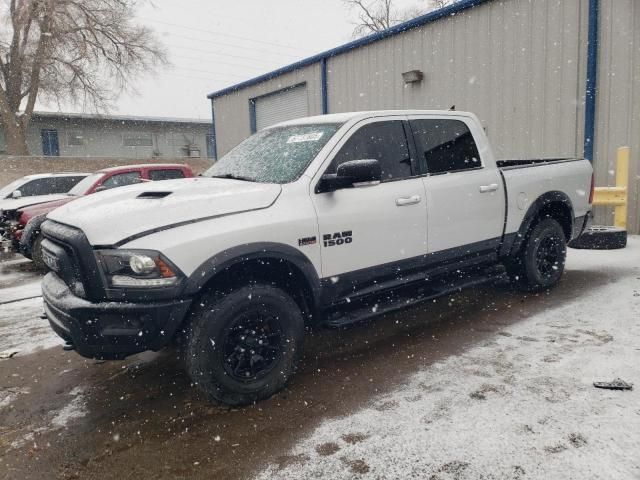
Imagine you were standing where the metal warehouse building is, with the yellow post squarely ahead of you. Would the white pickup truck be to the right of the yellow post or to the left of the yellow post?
right

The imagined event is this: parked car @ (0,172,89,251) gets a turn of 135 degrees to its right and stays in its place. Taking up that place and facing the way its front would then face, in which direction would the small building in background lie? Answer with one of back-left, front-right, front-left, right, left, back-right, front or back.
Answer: front

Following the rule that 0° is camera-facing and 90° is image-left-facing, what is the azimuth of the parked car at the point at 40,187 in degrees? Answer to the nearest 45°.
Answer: approximately 45°

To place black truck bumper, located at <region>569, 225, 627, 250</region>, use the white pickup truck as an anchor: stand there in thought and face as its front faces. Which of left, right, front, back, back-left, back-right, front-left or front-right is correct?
back

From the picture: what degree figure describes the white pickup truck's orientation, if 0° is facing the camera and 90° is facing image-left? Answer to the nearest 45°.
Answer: approximately 45°

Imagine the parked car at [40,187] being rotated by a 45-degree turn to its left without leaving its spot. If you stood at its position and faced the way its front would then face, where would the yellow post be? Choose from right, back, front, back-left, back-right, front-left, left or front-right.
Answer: front-left

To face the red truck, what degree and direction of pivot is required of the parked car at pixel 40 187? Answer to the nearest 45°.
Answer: approximately 45° to its left

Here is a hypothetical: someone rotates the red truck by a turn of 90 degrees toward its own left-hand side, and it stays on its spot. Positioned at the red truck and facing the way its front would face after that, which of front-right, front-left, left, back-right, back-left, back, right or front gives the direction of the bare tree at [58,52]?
back-left
